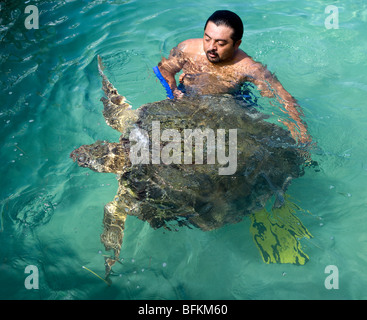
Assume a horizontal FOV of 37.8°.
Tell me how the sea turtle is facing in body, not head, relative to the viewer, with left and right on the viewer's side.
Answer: facing to the left of the viewer

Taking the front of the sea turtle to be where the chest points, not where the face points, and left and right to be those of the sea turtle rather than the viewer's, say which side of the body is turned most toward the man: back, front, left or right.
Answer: right
